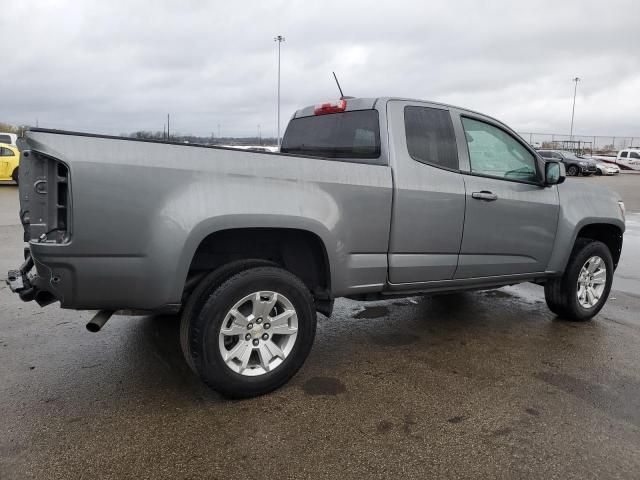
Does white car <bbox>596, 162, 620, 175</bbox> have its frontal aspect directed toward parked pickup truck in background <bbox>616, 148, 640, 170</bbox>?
no

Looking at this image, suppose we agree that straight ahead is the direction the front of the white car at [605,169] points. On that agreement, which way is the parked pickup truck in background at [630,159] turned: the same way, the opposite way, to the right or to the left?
the same way

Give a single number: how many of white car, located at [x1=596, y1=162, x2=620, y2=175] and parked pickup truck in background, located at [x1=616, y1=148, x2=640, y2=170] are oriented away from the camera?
0

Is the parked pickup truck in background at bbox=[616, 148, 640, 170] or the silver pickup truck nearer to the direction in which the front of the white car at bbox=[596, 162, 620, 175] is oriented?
the silver pickup truck

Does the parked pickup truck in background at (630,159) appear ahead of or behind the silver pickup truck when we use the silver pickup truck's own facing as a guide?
ahead

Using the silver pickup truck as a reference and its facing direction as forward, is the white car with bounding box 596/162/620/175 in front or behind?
in front

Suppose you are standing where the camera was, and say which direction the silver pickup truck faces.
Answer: facing away from the viewer and to the right of the viewer
